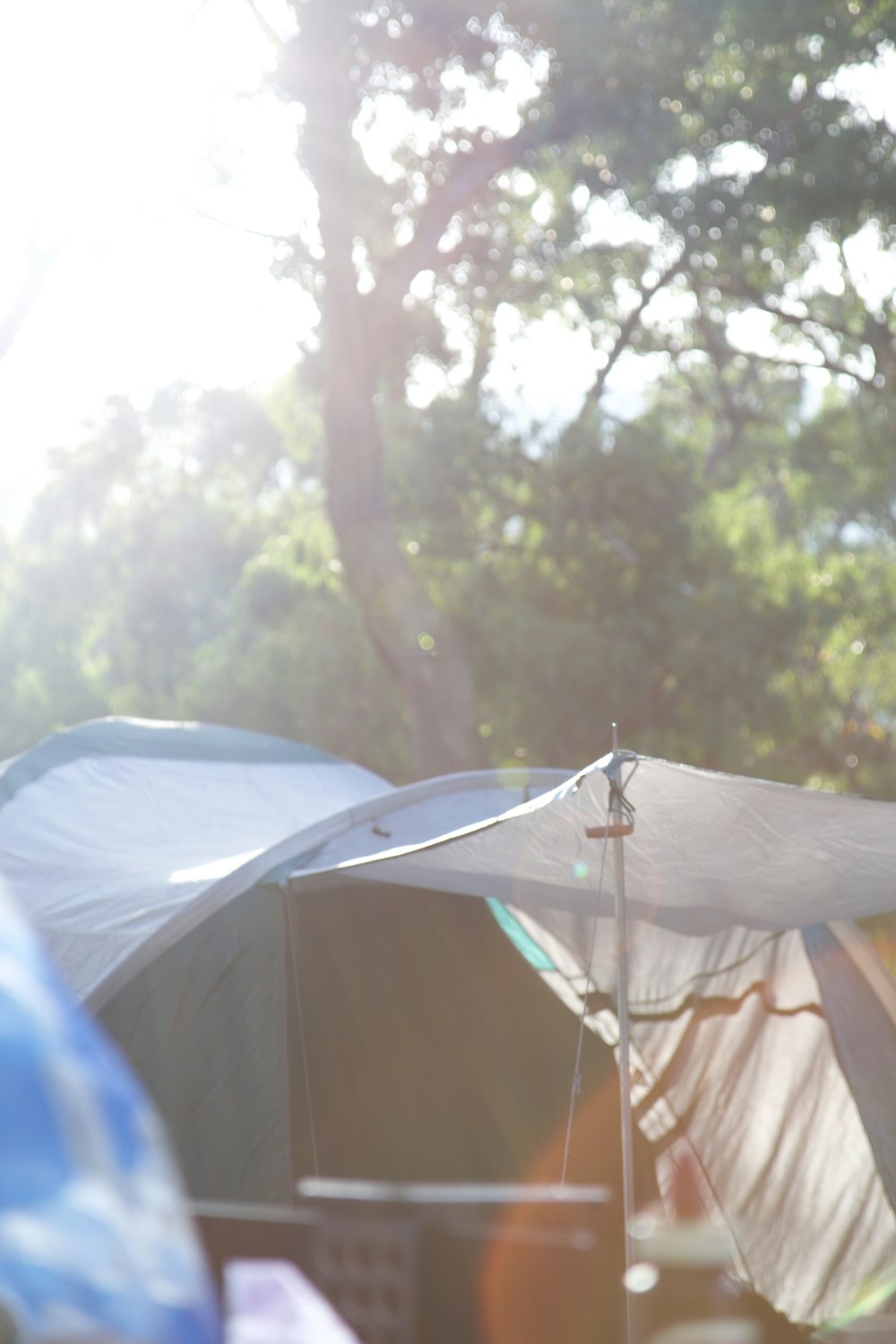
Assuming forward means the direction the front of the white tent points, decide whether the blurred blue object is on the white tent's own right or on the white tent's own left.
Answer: on the white tent's own right

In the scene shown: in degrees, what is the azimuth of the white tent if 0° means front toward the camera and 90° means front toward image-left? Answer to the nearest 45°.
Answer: approximately 315°

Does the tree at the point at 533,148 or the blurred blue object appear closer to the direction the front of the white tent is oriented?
the blurred blue object

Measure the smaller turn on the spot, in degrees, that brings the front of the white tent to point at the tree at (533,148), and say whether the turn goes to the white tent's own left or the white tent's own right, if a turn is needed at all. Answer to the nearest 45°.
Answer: approximately 135° to the white tent's own left
